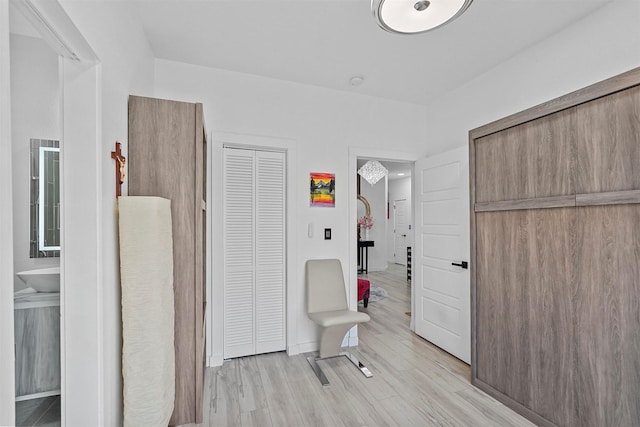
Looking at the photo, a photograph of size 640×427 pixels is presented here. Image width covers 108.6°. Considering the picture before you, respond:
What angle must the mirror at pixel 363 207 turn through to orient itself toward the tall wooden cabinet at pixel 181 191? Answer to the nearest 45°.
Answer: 0° — it already faces it

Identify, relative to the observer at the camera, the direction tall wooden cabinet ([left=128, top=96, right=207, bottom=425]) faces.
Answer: facing to the right of the viewer

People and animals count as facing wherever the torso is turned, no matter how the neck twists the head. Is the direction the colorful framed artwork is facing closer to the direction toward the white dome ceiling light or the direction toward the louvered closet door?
the white dome ceiling light

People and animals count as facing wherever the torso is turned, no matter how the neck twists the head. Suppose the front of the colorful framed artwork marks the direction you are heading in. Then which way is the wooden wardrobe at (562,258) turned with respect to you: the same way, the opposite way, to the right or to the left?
to the right

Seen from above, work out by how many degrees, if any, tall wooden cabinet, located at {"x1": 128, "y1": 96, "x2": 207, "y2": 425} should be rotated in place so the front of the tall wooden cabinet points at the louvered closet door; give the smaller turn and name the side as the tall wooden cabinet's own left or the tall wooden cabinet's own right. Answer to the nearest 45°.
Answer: approximately 45° to the tall wooden cabinet's own left

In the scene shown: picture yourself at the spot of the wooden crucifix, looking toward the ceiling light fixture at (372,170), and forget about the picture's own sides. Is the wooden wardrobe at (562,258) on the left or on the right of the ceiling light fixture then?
right

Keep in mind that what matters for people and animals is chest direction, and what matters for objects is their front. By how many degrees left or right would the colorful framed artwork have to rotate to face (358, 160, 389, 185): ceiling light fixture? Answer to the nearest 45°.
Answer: approximately 135° to its left

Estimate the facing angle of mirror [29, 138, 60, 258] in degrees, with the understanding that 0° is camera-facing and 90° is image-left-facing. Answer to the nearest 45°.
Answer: approximately 0°

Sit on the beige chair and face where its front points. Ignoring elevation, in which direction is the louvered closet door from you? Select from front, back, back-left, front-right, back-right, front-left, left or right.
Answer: back-right

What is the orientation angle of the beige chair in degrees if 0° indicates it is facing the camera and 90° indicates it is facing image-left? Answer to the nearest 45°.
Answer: approximately 315°

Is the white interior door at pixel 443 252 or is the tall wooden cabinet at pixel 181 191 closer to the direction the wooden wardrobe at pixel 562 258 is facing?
the tall wooden cabinet
